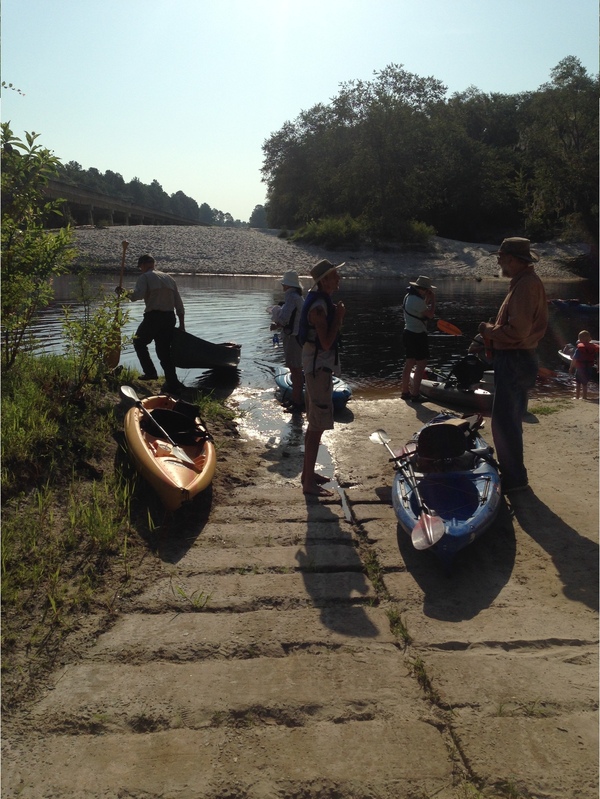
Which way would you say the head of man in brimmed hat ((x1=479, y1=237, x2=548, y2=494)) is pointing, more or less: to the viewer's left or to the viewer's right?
to the viewer's left

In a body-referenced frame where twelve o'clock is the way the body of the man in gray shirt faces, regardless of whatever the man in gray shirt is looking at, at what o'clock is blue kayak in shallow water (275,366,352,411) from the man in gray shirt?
The blue kayak in shallow water is roughly at 5 o'clock from the man in gray shirt.

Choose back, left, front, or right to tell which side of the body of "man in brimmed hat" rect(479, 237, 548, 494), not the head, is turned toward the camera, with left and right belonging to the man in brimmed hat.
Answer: left

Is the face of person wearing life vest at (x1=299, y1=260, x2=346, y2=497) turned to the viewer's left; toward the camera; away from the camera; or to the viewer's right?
to the viewer's right

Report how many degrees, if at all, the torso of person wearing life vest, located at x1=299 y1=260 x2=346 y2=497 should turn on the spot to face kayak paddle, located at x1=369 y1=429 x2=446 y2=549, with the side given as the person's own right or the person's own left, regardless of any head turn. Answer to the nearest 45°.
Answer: approximately 45° to the person's own right

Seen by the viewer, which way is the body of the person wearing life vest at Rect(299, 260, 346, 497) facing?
to the viewer's right

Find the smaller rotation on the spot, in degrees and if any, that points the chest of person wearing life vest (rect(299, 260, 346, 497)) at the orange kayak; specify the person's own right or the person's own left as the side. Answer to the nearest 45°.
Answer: approximately 180°
